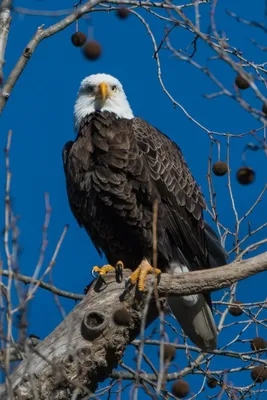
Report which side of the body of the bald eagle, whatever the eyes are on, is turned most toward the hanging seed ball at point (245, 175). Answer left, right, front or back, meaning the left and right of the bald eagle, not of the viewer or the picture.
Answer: left

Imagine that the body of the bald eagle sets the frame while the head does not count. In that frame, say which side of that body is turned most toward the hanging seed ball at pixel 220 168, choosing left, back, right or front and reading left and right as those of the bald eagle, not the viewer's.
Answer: left

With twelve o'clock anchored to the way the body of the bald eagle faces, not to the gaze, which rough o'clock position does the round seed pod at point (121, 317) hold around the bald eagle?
The round seed pod is roughly at 11 o'clock from the bald eagle.

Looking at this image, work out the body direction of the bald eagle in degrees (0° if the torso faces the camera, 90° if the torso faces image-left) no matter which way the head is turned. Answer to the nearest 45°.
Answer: approximately 45°
